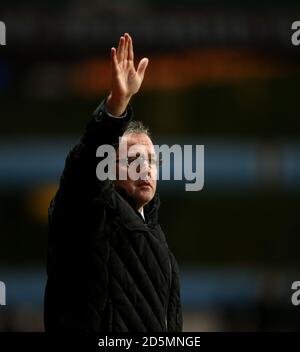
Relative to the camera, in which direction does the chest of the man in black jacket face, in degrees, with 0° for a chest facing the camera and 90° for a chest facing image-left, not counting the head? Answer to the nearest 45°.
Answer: approximately 315°
